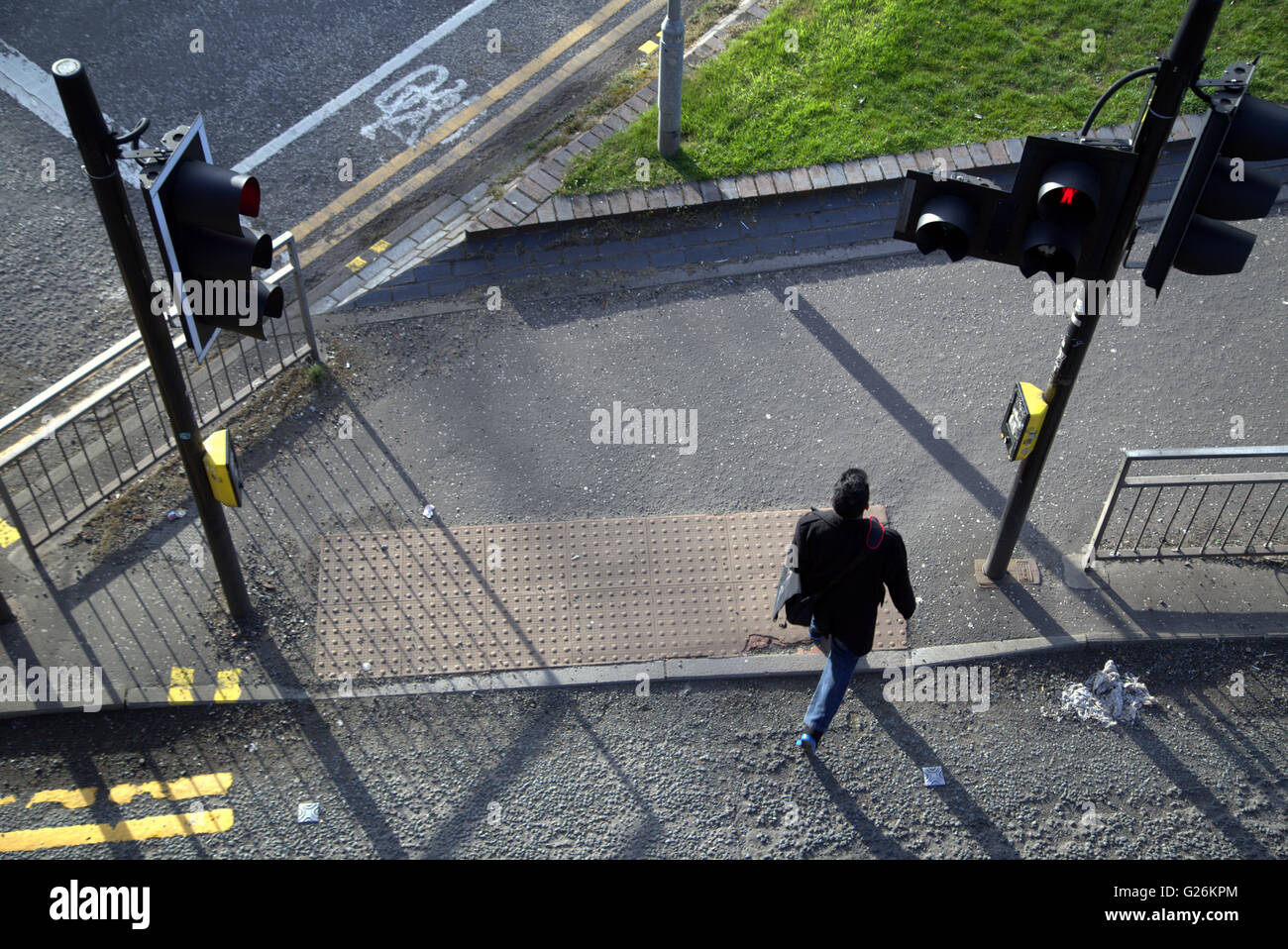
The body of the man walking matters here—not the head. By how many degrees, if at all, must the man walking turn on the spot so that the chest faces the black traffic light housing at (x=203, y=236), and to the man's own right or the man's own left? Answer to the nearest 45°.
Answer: approximately 135° to the man's own left

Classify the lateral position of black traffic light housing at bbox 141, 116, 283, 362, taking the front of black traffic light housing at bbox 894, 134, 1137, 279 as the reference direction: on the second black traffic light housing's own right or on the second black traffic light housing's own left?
on the second black traffic light housing's own right

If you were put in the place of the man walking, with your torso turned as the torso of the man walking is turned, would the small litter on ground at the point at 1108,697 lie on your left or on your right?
on your right

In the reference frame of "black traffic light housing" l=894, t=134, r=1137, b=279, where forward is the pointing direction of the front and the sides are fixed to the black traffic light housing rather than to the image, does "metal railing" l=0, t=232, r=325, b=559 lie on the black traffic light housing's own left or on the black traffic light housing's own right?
on the black traffic light housing's own right

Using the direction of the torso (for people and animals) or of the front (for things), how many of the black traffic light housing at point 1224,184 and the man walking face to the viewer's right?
1

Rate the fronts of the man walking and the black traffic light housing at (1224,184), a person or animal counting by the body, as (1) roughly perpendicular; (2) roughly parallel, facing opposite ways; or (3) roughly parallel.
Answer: roughly perpendicular

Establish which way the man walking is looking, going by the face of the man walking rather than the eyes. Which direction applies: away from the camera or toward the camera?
away from the camera

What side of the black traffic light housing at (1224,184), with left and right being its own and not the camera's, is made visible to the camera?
right
